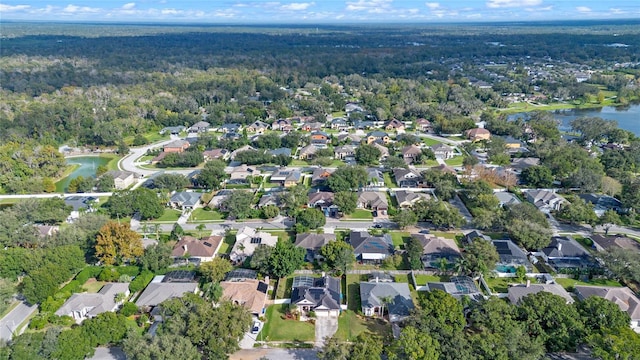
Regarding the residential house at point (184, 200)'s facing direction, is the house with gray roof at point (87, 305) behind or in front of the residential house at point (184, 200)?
in front

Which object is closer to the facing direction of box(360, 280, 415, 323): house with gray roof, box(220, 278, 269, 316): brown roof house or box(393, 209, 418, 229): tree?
the brown roof house

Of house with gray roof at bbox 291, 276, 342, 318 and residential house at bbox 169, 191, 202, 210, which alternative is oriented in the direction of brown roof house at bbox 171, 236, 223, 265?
the residential house

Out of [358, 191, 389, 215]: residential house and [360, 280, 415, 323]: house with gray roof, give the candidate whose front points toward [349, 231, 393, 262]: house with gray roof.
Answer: the residential house

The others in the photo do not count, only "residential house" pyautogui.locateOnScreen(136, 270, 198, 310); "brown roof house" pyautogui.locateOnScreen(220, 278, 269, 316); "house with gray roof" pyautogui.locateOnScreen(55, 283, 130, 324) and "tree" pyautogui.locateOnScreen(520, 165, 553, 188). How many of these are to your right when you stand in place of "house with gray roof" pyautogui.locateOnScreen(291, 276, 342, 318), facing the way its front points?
3

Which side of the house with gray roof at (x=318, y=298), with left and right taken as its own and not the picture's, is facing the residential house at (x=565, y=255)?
left

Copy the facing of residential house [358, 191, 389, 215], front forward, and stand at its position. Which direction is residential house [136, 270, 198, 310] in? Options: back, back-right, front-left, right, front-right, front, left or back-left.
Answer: front-right

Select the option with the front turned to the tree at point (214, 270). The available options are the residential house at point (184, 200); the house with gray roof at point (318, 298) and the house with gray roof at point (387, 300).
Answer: the residential house

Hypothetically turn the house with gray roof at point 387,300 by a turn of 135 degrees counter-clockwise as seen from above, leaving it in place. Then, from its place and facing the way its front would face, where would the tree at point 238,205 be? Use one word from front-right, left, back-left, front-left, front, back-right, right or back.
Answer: left

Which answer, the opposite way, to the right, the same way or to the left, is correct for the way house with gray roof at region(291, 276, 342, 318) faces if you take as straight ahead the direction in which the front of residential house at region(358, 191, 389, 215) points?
the same way

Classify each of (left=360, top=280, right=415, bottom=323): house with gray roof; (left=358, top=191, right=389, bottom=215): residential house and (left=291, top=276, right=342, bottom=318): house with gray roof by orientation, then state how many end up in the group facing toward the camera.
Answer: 3

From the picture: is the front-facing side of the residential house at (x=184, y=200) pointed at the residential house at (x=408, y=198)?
no

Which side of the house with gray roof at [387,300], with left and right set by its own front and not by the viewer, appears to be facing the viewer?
front

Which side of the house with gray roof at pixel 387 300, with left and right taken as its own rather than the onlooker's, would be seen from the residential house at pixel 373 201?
back

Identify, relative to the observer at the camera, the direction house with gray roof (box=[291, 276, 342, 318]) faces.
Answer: facing the viewer

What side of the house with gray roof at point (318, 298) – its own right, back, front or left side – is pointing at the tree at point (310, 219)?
back

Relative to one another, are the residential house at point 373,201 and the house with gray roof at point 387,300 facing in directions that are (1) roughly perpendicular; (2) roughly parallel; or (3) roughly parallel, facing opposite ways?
roughly parallel

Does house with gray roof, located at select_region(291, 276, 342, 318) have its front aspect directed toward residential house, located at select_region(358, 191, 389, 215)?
no

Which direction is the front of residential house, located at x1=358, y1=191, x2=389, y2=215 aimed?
toward the camera
